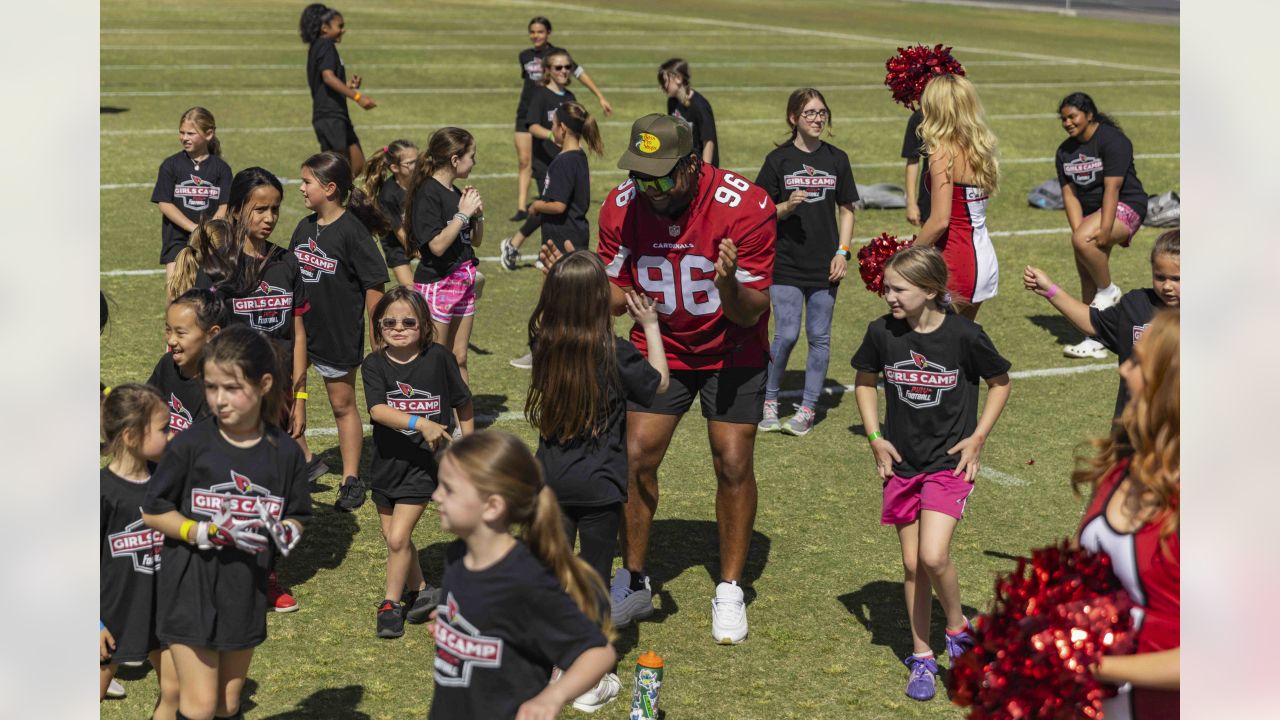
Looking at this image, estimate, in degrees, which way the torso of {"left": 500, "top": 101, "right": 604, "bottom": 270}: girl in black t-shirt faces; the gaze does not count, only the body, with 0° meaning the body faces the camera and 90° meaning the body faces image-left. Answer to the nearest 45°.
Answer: approximately 90°

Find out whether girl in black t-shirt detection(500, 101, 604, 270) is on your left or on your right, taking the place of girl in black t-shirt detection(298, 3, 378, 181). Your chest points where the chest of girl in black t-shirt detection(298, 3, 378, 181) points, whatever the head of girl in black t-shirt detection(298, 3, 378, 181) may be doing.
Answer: on your right

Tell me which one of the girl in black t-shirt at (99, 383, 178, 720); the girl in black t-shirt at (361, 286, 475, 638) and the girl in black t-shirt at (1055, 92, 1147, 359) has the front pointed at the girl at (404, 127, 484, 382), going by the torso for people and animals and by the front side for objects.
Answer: the girl in black t-shirt at (1055, 92, 1147, 359)

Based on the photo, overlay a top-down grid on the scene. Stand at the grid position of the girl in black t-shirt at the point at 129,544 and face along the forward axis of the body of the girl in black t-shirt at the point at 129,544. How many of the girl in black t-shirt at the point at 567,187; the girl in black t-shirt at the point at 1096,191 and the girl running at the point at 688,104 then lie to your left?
3

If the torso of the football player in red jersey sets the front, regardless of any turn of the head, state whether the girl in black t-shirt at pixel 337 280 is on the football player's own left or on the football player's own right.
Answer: on the football player's own right

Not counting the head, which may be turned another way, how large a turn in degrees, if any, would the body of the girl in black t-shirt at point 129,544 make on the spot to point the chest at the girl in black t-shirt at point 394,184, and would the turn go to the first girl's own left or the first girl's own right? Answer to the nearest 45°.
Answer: approximately 135° to the first girl's own left

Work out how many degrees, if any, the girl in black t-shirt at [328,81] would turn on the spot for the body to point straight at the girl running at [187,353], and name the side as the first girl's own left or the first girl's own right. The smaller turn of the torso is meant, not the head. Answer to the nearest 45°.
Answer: approximately 90° to the first girl's own right

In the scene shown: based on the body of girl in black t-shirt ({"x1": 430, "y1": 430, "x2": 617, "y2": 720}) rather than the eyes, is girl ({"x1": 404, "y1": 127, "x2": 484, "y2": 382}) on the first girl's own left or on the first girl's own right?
on the first girl's own right

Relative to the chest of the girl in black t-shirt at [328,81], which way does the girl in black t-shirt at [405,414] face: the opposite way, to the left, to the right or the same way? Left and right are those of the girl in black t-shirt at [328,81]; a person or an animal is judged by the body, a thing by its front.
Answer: to the right
